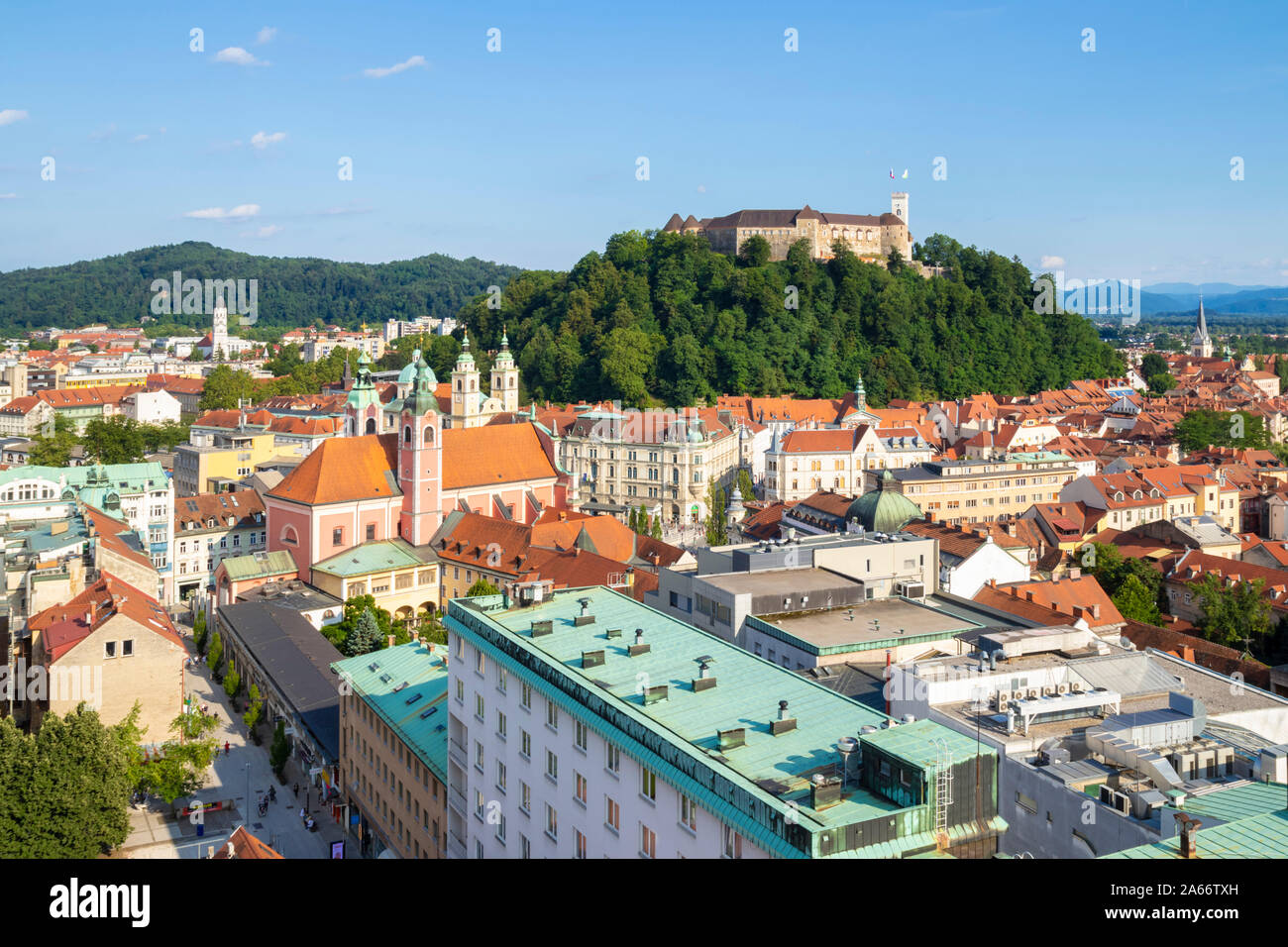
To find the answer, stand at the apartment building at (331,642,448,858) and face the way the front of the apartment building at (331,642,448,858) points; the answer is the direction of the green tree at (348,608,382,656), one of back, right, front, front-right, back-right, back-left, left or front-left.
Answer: back-right

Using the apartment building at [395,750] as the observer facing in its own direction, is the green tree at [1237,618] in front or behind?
behind

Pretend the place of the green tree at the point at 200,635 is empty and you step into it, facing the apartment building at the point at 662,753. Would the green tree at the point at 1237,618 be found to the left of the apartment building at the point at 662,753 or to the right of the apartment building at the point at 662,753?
left

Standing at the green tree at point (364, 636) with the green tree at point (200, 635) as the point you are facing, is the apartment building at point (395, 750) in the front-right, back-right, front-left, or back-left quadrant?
back-left

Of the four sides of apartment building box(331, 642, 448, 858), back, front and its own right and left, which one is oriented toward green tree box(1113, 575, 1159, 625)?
back

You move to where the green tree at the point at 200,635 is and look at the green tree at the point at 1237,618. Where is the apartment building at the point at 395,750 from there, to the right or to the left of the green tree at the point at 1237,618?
right

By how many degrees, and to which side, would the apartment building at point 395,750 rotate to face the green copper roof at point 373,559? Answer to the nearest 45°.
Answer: approximately 135° to its right

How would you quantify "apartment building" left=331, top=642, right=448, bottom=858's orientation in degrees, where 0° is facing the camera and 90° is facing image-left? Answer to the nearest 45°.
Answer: approximately 45°

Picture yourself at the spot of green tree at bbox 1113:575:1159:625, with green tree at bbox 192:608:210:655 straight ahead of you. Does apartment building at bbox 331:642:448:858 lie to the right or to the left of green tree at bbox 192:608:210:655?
left

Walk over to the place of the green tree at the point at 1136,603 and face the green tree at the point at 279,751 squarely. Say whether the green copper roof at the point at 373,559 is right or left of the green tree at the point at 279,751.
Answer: right

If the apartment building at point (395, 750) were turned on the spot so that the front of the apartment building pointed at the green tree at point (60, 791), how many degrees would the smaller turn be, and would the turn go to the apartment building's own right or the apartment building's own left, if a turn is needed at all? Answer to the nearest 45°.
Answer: approximately 45° to the apartment building's own right
